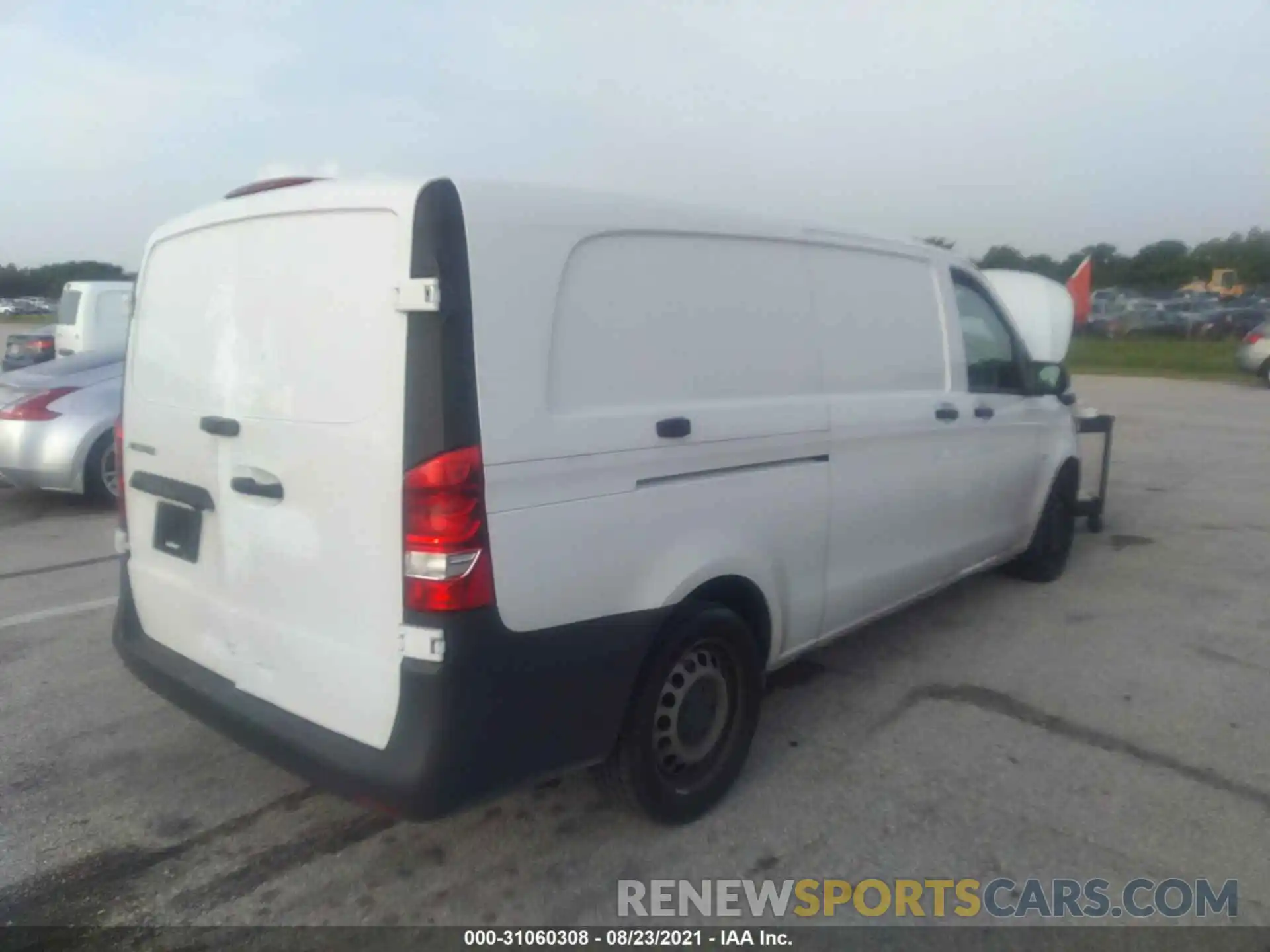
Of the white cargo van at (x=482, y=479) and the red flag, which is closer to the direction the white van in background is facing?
the red flag

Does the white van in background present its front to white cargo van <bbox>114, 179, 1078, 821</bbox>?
no

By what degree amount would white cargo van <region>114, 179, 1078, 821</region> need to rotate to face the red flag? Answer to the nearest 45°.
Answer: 0° — it already faces it

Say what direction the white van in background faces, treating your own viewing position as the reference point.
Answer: facing away from the viewer and to the right of the viewer

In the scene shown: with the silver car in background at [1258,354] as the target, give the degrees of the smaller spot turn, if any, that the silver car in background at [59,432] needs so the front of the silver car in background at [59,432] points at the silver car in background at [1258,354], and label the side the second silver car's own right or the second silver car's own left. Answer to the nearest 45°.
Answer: approximately 45° to the second silver car's own right

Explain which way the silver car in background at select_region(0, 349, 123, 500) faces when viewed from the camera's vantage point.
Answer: facing away from the viewer and to the right of the viewer

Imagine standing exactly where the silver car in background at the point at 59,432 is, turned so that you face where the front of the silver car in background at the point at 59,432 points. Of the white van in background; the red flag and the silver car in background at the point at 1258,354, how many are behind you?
0

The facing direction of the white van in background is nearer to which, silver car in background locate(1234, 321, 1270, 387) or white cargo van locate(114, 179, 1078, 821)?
the silver car in background

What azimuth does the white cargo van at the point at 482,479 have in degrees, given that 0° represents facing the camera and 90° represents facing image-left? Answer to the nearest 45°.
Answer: approximately 225°

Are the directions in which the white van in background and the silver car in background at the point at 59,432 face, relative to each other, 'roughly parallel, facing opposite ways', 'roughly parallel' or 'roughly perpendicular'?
roughly parallel

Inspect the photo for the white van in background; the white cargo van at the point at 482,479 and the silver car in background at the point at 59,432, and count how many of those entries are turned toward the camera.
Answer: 0

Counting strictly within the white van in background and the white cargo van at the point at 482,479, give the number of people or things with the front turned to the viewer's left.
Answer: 0

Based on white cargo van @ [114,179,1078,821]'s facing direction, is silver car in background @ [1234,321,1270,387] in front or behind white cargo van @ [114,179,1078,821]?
in front

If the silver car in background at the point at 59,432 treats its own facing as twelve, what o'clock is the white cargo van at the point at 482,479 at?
The white cargo van is roughly at 4 o'clock from the silver car in background.

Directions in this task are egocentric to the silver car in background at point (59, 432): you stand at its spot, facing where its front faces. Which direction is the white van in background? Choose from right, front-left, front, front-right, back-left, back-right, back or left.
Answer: front-left

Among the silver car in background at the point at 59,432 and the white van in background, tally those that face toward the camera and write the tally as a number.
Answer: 0

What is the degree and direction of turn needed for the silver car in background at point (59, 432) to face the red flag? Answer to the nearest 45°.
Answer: approximately 45° to its right

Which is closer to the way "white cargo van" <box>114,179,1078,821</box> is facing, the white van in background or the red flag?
the red flag

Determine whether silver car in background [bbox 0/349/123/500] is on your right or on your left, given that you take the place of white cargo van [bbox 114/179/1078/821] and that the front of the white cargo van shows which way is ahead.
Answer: on your left
